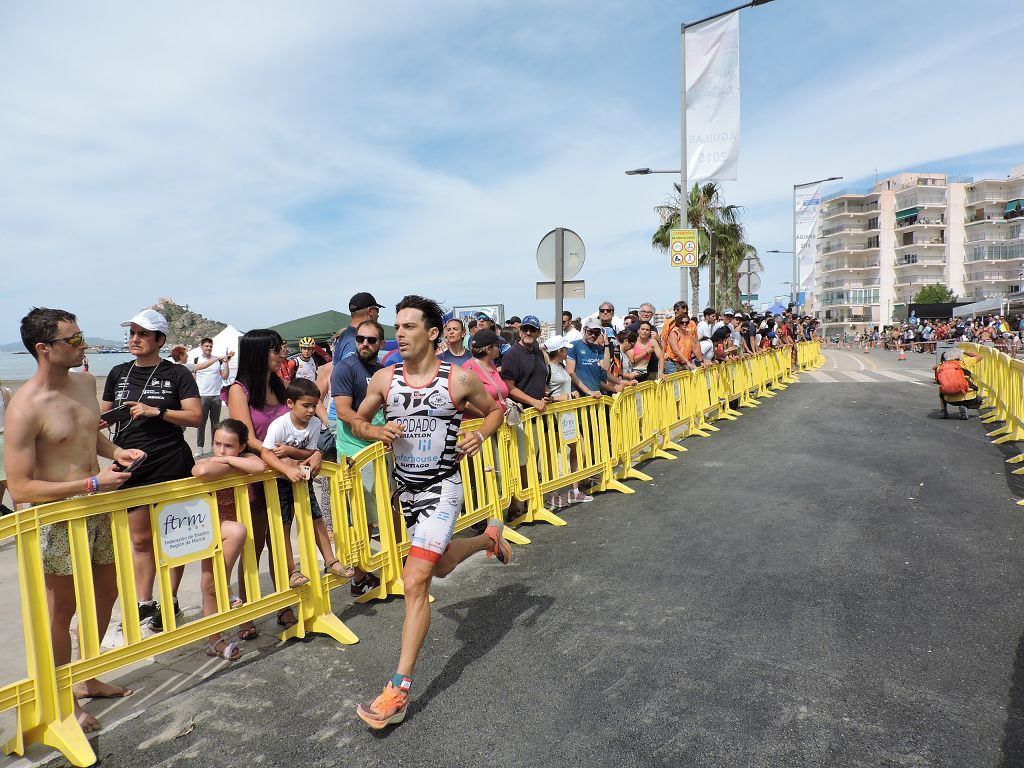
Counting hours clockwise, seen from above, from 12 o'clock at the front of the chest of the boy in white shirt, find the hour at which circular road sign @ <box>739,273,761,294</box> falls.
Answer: The circular road sign is roughly at 9 o'clock from the boy in white shirt.

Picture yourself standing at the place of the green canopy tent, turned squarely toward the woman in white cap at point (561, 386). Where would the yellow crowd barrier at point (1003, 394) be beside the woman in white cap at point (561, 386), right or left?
left

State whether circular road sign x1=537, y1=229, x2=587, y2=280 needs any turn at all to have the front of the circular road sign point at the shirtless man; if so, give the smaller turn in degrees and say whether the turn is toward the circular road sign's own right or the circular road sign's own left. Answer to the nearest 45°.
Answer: approximately 180°

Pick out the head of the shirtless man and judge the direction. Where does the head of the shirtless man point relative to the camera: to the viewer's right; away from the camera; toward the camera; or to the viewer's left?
to the viewer's right

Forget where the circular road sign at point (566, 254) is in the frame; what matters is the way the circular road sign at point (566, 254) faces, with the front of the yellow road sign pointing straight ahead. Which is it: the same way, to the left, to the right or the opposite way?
the opposite way

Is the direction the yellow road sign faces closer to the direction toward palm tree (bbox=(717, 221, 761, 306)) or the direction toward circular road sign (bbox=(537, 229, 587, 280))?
the circular road sign

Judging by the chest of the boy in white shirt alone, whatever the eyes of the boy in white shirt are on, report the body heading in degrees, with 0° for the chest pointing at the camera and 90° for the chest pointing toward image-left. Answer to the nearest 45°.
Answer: approximately 315°

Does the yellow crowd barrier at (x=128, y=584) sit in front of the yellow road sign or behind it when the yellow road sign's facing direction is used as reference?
in front

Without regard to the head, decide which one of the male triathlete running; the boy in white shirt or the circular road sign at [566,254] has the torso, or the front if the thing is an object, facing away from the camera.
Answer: the circular road sign

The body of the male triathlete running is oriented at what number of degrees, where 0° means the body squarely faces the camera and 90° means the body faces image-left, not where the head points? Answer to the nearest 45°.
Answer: approximately 45°

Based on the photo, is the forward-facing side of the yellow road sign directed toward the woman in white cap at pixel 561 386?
yes

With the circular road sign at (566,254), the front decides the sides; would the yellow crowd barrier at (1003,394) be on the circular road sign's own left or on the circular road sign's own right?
on the circular road sign's own right

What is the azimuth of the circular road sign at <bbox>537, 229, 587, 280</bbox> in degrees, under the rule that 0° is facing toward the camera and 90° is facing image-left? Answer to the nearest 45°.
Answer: approximately 180°

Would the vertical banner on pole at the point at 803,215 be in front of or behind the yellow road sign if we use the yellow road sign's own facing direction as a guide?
behind

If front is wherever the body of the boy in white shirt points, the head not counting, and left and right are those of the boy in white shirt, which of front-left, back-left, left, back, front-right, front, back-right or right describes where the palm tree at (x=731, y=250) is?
left

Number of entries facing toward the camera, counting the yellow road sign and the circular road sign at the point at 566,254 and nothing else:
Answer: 1
